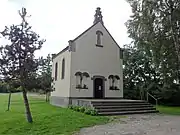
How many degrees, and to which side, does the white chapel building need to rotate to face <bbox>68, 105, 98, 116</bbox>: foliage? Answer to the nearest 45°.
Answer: approximately 45° to its right

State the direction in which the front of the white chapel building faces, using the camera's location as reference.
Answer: facing the viewer and to the right of the viewer

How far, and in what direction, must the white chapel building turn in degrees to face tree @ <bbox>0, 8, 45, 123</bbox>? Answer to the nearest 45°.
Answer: approximately 45° to its right

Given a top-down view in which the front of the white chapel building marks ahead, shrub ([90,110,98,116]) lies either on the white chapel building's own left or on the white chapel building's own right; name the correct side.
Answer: on the white chapel building's own right
